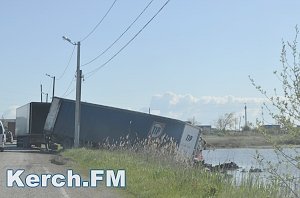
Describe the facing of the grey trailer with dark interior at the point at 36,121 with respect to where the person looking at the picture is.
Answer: facing away from the viewer and to the left of the viewer

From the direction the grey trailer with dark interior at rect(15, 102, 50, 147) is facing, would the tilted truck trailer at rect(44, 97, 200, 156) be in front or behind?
behind
